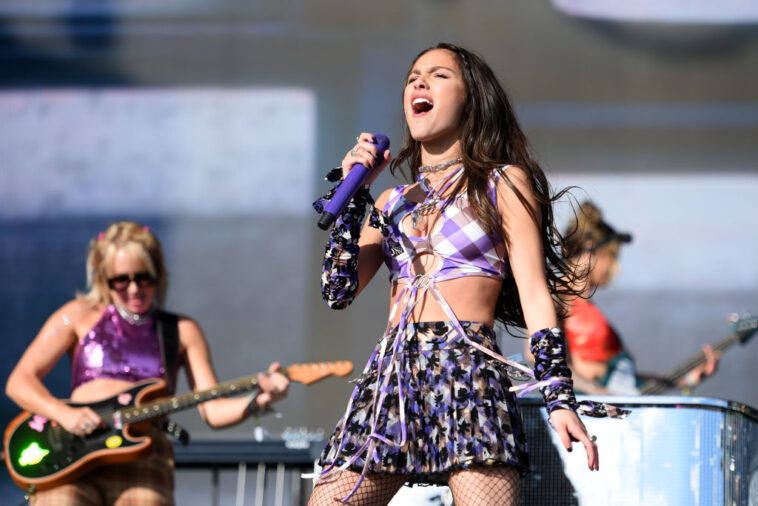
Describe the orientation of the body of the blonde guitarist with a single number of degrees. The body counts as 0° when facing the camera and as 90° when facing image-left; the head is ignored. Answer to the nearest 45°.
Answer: approximately 0°
